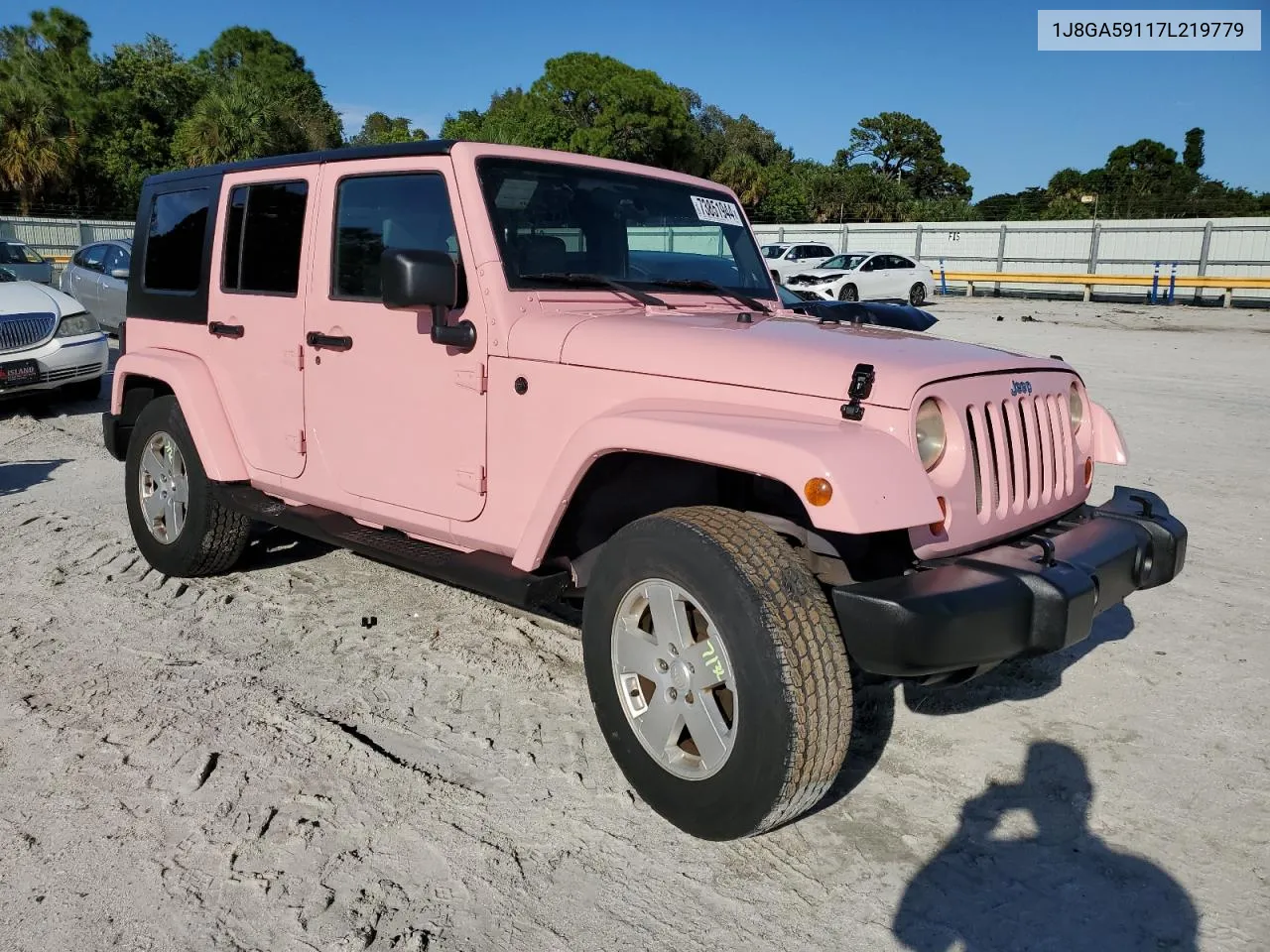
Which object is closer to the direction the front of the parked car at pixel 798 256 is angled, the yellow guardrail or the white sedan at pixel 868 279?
the white sedan

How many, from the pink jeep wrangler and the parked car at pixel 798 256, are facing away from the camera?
0

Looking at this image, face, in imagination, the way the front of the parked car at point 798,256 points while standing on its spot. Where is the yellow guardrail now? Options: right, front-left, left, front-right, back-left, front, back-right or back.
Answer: back-left

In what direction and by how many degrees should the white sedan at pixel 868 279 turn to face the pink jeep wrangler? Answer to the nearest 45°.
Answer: approximately 45° to its left

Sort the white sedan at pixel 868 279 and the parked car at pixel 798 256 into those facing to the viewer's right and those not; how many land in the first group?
0

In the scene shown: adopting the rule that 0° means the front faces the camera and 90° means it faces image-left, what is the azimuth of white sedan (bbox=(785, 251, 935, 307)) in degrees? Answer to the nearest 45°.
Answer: approximately 45°

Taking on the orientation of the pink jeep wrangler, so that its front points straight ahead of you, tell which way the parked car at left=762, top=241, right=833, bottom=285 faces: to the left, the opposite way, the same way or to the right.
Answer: to the right

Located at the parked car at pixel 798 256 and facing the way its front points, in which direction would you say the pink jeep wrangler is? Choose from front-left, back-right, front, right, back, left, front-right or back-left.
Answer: front-left

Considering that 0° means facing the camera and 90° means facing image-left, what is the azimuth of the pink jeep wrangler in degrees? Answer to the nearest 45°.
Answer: approximately 315°

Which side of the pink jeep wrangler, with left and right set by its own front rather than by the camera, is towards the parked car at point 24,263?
back

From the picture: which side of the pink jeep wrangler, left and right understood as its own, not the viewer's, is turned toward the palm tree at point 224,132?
back

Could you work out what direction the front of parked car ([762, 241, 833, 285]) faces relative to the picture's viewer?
facing the viewer and to the left of the viewer

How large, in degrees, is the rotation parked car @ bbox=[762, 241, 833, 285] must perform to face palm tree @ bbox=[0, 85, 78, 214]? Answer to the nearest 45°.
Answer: approximately 45° to its right
